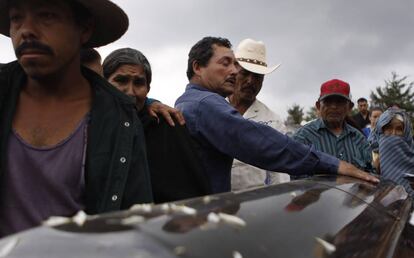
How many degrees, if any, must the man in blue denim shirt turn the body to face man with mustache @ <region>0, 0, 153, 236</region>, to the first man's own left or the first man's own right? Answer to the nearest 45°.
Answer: approximately 135° to the first man's own right

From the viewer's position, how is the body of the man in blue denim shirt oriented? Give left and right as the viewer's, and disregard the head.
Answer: facing to the right of the viewer

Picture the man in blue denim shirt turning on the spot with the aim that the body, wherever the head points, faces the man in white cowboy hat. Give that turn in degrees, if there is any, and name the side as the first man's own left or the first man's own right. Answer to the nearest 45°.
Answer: approximately 90° to the first man's own left

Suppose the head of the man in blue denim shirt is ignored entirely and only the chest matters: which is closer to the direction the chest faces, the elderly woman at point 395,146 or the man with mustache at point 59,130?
the elderly woman

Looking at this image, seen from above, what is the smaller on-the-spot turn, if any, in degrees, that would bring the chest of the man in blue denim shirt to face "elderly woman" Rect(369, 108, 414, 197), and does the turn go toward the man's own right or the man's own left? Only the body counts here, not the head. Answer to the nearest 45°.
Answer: approximately 45° to the man's own left

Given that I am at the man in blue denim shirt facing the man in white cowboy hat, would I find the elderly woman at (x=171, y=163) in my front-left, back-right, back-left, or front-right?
back-left
